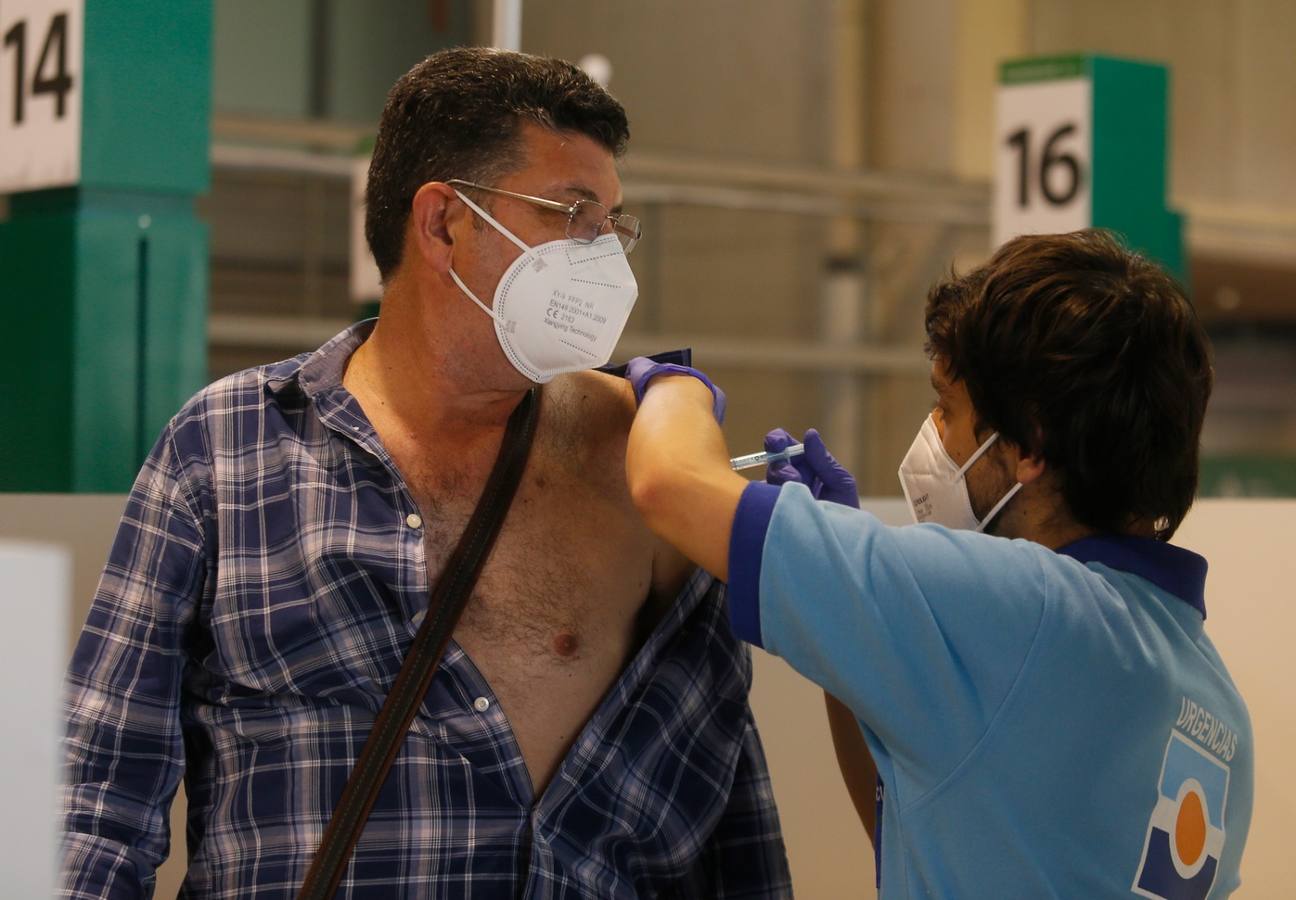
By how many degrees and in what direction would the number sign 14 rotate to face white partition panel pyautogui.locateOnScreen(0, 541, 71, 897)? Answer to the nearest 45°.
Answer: approximately 45° to its left

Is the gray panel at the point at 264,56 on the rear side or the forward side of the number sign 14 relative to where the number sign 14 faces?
on the rear side

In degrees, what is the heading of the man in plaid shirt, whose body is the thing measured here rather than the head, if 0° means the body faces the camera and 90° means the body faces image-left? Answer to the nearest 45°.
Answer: approximately 315°

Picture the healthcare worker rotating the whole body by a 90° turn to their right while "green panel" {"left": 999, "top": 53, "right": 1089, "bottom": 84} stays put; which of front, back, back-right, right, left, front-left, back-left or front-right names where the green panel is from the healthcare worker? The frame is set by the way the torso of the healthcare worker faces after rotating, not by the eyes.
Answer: front-left

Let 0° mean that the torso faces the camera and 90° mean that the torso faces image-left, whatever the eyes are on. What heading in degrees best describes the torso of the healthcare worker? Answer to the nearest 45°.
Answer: approximately 135°

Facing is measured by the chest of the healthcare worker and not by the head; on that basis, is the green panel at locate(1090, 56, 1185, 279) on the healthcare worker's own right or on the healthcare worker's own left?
on the healthcare worker's own right

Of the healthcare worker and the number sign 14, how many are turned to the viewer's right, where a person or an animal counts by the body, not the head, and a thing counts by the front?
0

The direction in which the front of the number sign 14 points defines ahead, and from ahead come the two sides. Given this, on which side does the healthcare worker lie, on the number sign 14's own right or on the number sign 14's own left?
on the number sign 14's own left

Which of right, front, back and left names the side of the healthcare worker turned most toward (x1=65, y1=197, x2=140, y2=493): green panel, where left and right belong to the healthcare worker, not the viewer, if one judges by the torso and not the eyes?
front

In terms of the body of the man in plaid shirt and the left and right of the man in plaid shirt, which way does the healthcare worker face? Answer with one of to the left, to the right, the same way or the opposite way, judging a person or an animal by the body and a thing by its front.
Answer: the opposite way

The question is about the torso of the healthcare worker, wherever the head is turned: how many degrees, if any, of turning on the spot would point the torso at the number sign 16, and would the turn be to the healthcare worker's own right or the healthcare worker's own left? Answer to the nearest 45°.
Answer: approximately 45° to the healthcare worker's own right

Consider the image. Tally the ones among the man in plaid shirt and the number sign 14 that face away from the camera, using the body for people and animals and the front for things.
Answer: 0
